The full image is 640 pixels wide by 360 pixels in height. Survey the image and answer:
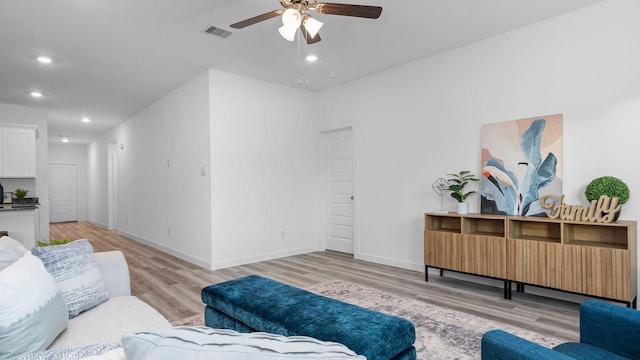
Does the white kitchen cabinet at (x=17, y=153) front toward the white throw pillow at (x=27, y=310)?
yes

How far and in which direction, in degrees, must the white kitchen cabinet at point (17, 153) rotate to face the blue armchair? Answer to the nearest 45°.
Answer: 0° — it already faces it

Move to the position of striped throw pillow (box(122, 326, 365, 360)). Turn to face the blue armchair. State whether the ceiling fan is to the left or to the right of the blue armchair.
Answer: left

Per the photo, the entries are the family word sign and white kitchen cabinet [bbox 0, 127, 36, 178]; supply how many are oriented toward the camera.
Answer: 2

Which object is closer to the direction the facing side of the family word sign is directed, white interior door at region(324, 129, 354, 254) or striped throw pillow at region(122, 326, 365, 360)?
the striped throw pillow

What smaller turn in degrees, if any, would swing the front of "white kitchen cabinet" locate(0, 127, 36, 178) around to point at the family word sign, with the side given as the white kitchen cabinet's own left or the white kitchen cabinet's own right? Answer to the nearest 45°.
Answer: approximately 45° to the white kitchen cabinet's own left

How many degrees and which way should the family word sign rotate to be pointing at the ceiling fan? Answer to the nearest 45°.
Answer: approximately 45° to its right

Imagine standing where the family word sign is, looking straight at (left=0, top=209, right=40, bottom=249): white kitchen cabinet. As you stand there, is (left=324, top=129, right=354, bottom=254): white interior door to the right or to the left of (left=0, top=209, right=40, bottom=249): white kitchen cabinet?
right

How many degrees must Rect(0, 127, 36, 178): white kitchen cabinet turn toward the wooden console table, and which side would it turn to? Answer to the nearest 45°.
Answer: approximately 45° to its left

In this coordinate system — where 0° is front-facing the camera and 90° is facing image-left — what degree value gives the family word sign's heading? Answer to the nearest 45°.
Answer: approximately 0°

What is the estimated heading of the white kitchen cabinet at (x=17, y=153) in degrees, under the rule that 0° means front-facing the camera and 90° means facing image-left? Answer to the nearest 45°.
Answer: approximately 0°

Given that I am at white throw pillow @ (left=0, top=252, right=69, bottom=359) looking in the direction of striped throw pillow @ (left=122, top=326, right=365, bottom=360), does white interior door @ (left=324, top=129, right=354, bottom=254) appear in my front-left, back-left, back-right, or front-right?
back-left
